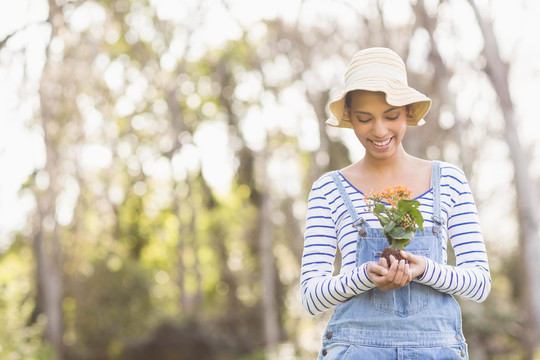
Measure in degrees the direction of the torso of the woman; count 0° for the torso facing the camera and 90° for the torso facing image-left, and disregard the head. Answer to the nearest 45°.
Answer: approximately 0°

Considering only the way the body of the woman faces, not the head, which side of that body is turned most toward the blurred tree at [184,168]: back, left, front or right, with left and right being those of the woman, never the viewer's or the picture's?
back
